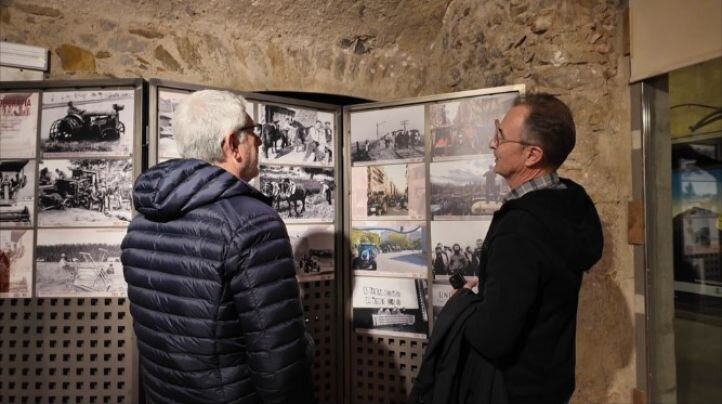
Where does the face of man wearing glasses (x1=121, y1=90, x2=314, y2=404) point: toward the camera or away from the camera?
away from the camera

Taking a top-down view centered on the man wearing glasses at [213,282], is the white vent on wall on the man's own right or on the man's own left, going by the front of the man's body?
on the man's own left

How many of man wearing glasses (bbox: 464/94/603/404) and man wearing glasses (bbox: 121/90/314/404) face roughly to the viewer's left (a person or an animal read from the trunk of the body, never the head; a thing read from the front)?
1

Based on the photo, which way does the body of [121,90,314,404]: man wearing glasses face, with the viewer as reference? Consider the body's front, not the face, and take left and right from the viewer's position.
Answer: facing away from the viewer and to the right of the viewer

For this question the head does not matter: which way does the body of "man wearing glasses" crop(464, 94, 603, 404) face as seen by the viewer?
to the viewer's left

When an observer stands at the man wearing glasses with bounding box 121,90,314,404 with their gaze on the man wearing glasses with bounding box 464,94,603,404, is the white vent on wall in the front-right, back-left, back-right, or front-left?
back-left

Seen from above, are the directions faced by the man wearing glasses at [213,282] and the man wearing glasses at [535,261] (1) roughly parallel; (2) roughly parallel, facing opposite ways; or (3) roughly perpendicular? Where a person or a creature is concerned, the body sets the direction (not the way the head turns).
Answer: roughly perpendicular

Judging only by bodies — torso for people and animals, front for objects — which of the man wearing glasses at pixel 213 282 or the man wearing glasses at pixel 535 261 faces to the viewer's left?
the man wearing glasses at pixel 535 261

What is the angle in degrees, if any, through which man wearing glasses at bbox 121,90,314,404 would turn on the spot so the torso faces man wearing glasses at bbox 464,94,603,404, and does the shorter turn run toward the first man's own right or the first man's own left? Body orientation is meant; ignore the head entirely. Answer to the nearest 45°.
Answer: approximately 45° to the first man's own right

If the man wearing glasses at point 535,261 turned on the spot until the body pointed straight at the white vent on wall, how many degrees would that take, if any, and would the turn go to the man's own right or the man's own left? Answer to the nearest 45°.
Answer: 0° — they already face it

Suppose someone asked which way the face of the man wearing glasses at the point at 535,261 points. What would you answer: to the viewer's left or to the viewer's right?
to the viewer's left

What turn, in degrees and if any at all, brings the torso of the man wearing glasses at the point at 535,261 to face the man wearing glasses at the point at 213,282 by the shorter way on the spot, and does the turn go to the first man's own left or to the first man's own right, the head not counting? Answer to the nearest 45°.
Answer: approximately 45° to the first man's own left
